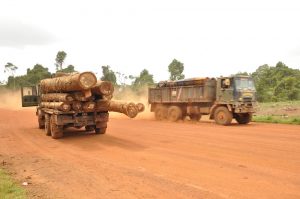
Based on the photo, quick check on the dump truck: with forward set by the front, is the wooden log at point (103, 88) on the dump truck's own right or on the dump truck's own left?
on the dump truck's own right

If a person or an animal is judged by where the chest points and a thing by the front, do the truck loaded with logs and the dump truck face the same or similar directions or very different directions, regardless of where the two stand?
very different directions

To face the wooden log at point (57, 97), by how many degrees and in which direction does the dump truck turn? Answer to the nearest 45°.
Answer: approximately 90° to its right

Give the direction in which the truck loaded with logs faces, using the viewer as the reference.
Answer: facing away from the viewer and to the left of the viewer

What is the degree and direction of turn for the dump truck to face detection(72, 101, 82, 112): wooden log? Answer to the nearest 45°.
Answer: approximately 90° to its right

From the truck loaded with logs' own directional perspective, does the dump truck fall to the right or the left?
on its right

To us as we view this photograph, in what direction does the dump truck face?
facing the viewer and to the right of the viewer

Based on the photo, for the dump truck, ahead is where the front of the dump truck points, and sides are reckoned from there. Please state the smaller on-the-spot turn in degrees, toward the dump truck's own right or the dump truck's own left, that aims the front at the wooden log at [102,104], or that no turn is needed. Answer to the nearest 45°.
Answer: approximately 90° to the dump truck's own right
